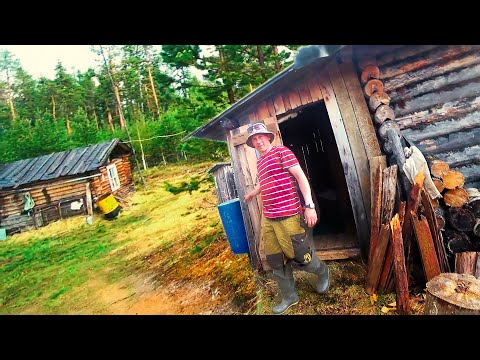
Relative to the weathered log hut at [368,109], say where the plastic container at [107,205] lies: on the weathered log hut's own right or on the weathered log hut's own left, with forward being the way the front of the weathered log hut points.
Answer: on the weathered log hut's own right

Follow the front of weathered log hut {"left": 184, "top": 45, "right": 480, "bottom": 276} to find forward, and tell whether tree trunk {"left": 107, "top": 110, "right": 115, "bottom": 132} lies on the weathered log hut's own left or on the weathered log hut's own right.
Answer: on the weathered log hut's own right

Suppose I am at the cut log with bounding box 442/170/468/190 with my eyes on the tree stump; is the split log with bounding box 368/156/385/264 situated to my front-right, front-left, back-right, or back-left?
front-right
